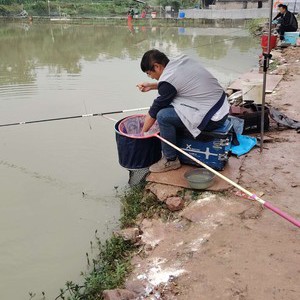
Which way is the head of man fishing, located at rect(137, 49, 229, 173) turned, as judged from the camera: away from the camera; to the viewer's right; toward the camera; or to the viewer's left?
to the viewer's left

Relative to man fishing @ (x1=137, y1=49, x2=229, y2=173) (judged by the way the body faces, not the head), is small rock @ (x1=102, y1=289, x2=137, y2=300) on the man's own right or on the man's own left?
on the man's own left

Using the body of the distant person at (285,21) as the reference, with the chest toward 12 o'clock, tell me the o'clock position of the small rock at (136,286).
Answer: The small rock is roughly at 9 o'clock from the distant person.

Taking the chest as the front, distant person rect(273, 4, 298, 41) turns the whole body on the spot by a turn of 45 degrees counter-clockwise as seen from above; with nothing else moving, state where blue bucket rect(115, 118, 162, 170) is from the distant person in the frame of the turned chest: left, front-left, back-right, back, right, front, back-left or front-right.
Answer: front-left

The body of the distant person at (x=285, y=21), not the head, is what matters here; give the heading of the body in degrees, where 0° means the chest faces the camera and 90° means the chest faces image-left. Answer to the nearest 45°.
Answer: approximately 90°

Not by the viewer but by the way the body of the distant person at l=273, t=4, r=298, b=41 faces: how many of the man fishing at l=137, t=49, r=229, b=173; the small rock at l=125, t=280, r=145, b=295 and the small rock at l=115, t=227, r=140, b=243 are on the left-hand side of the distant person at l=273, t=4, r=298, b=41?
3

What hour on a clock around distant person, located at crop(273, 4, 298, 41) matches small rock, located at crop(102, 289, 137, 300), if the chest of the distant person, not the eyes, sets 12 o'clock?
The small rock is roughly at 9 o'clock from the distant person.

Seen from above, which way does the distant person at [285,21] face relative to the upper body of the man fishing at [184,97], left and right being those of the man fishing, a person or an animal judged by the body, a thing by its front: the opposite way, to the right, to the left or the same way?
the same way

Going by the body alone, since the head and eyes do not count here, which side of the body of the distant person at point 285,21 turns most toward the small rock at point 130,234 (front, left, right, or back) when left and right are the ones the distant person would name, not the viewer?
left

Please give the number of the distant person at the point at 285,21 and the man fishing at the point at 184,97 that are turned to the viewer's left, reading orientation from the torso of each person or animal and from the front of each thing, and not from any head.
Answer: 2

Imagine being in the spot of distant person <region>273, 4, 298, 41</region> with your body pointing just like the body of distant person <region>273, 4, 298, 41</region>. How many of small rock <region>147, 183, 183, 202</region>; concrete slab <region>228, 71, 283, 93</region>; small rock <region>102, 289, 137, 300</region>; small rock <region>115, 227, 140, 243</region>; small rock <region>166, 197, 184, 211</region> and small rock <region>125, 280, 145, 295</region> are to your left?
6

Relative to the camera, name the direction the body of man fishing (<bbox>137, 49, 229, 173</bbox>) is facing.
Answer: to the viewer's left

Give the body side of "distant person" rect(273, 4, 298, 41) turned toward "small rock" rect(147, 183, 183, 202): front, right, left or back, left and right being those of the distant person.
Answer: left
